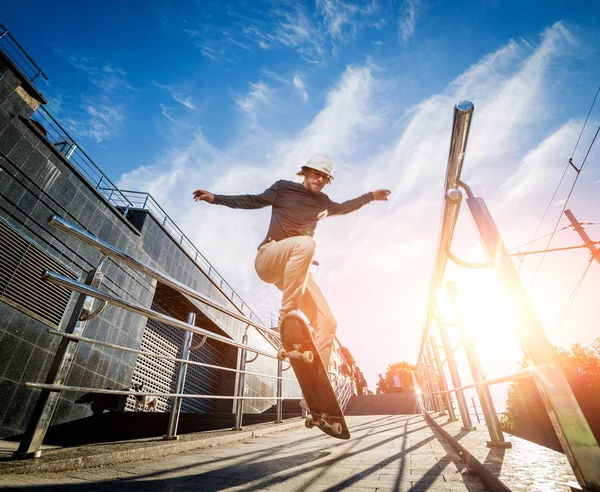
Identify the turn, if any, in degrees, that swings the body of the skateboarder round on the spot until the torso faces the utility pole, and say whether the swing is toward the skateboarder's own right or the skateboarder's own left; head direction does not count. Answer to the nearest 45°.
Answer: approximately 90° to the skateboarder's own left

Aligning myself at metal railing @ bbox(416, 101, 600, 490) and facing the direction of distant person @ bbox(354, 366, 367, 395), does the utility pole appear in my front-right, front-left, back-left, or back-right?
front-right

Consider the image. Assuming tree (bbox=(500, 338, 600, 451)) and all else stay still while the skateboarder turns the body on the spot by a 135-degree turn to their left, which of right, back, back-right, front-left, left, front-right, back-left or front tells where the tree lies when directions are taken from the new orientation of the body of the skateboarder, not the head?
front-right

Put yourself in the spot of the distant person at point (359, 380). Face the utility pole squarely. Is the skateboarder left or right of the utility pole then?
right

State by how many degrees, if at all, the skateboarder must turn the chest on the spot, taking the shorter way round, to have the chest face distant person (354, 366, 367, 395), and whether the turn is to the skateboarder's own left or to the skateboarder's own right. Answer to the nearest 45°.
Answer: approximately 135° to the skateboarder's own left

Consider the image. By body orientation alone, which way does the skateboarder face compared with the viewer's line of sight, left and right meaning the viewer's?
facing the viewer and to the right of the viewer

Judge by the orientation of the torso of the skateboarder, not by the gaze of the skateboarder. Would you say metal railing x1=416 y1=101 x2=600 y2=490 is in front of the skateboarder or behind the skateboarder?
in front
